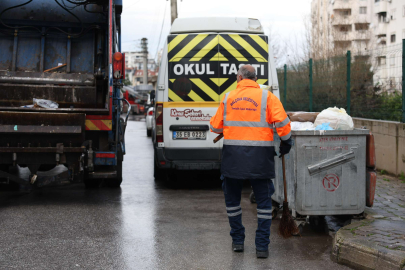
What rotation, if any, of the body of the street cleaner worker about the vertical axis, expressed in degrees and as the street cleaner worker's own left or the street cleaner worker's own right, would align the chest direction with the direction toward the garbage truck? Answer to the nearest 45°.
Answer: approximately 45° to the street cleaner worker's own left

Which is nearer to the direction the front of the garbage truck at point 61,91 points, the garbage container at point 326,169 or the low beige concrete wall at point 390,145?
the low beige concrete wall

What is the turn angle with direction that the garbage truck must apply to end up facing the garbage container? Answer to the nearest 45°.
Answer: approximately 135° to its right

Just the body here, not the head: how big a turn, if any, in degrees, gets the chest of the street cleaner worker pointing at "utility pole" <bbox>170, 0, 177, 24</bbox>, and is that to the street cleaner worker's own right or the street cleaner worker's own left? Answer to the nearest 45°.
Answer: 0° — they already face it

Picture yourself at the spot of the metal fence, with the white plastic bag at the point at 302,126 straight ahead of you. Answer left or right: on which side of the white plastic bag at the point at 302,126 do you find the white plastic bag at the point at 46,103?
right

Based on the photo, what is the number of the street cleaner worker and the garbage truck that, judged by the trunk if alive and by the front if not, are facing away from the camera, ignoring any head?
2

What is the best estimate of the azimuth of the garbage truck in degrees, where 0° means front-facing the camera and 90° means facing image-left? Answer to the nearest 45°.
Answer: approximately 180°

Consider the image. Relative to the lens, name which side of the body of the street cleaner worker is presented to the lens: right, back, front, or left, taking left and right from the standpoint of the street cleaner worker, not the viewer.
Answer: back

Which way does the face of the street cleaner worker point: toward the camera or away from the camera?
away from the camera
